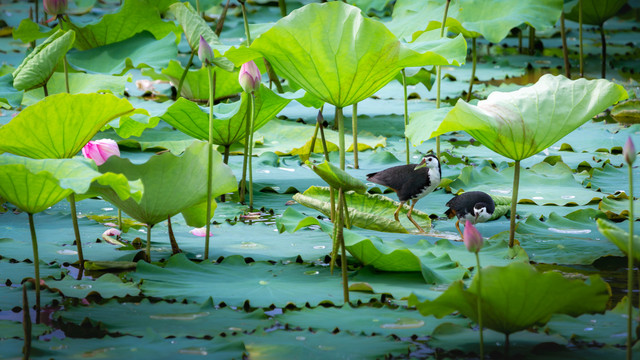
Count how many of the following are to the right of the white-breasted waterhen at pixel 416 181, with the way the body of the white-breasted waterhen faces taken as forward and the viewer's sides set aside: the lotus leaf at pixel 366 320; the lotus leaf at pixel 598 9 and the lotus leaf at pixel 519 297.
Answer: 2

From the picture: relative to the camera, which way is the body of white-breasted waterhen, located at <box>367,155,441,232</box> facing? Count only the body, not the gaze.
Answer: to the viewer's right

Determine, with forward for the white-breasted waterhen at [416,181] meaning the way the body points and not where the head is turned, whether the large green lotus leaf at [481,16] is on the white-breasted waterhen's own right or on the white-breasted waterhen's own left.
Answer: on the white-breasted waterhen's own left

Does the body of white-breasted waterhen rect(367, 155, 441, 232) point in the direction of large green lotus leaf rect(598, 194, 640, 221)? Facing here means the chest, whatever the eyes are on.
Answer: yes

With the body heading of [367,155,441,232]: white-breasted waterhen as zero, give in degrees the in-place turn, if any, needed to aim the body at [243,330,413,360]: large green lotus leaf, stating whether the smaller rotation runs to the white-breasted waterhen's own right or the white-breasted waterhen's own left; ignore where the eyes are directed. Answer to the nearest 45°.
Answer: approximately 90° to the white-breasted waterhen's own right

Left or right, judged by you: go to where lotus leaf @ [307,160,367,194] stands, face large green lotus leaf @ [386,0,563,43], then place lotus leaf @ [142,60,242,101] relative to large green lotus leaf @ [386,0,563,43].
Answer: left
